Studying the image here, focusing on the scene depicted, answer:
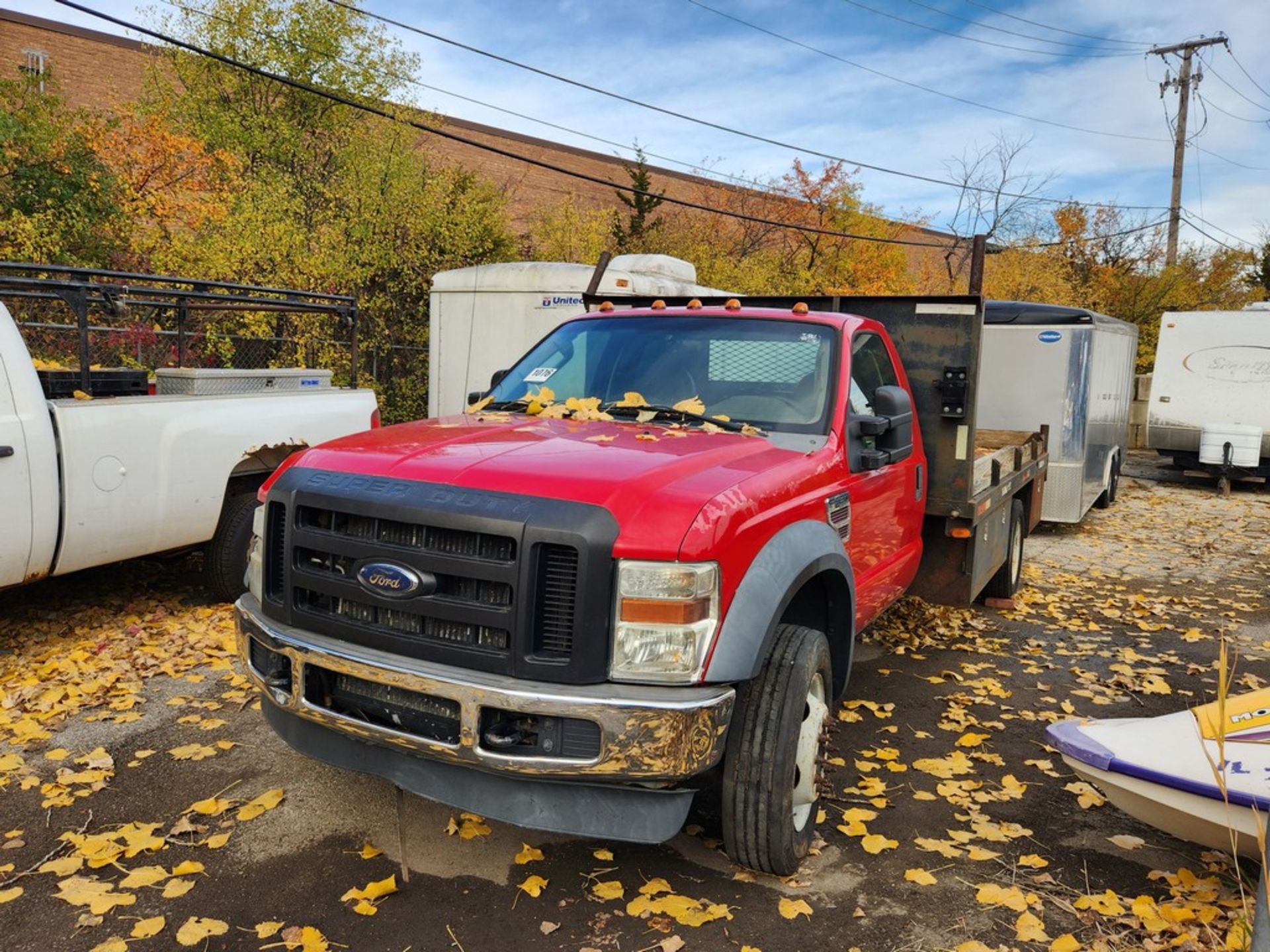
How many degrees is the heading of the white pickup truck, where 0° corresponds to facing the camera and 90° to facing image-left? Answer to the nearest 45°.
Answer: approximately 45°

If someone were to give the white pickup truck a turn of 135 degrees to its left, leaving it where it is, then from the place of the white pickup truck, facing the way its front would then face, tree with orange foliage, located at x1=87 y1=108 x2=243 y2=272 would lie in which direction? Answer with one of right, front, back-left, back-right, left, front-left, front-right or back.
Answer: left

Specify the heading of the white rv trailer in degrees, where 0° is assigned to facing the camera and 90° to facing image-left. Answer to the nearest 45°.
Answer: approximately 0°

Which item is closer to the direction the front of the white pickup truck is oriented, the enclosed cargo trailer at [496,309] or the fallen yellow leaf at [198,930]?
the fallen yellow leaf

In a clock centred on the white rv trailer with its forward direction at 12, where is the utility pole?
The utility pole is roughly at 6 o'clock from the white rv trailer.

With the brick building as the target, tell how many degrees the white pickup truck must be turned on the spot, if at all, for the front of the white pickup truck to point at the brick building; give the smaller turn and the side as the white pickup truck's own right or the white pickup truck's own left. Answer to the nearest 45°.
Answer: approximately 135° to the white pickup truck's own right

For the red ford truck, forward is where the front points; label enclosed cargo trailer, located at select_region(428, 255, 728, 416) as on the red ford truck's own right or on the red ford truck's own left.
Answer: on the red ford truck's own right
